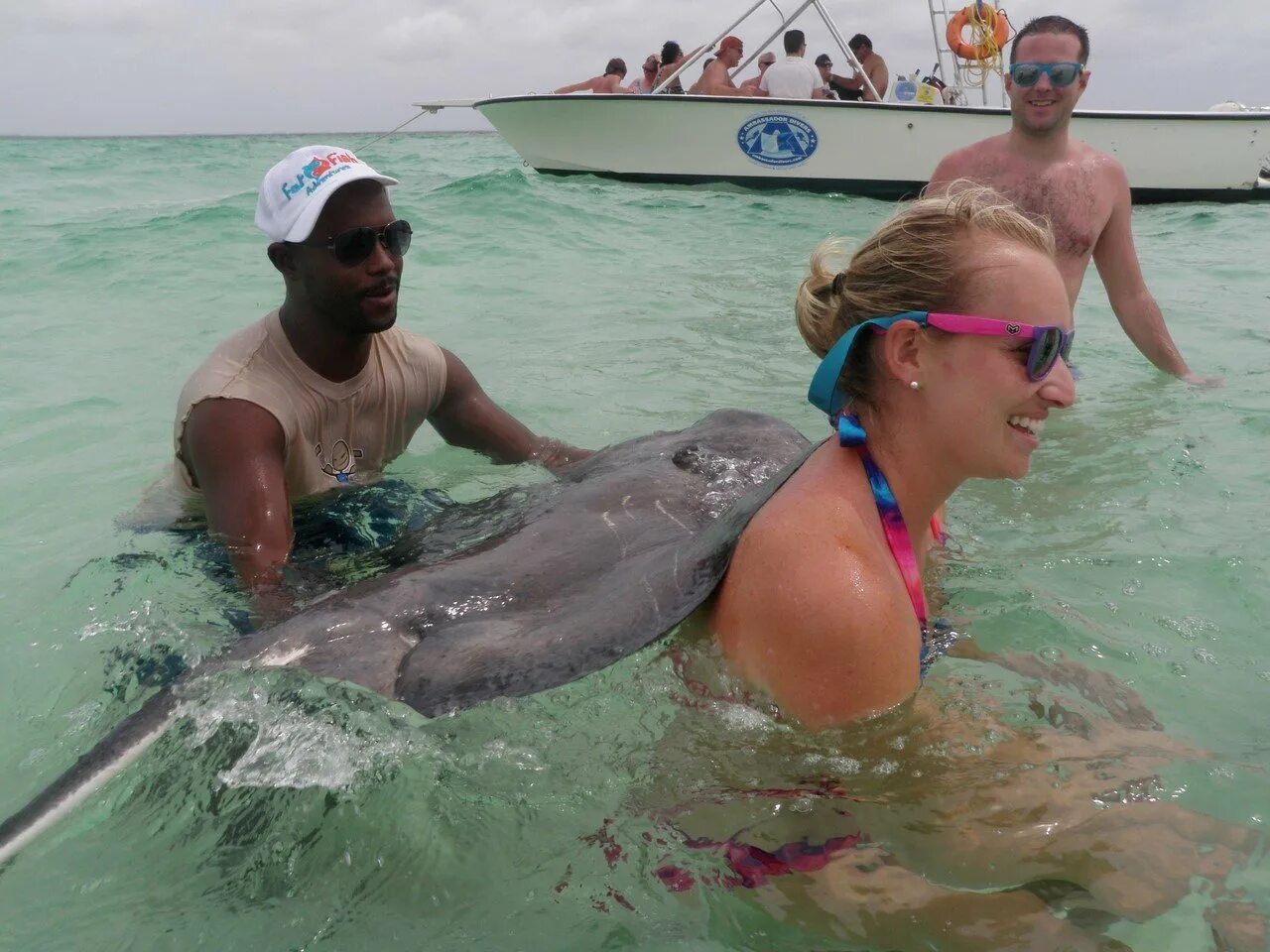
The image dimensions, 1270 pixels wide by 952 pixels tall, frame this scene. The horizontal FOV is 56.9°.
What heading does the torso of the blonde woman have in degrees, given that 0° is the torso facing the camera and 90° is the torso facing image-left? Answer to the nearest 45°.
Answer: approximately 270°

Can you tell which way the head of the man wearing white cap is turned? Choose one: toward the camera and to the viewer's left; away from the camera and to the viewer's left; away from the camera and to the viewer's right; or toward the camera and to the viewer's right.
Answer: toward the camera and to the viewer's right

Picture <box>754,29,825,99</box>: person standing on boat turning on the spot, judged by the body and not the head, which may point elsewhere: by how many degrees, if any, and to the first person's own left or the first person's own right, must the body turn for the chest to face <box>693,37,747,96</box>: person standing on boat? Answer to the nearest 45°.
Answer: approximately 45° to the first person's own left

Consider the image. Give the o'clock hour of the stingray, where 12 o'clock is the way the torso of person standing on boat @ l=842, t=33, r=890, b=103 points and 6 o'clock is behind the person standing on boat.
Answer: The stingray is roughly at 9 o'clock from the person standing on boat.

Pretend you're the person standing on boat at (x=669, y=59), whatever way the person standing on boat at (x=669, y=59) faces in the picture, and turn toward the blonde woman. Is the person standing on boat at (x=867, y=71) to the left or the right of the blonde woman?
left

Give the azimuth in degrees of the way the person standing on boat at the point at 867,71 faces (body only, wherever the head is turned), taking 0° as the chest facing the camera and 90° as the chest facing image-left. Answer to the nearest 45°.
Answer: approximately 90°

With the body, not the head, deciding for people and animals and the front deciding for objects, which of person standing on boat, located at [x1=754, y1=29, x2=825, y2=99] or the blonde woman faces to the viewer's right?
the blonde woman

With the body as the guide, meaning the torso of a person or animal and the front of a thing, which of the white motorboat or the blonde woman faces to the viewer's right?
the blonde woman

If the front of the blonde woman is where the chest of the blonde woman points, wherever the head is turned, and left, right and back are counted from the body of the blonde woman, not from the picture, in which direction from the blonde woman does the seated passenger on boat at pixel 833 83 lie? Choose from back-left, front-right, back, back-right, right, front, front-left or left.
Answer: left

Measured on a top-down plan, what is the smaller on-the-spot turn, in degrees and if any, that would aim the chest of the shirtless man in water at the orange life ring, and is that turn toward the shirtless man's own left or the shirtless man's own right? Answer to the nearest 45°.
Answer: approximately 180°

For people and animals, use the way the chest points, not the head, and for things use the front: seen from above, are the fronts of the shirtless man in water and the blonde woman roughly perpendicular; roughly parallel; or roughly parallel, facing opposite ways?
roughly perpendicular

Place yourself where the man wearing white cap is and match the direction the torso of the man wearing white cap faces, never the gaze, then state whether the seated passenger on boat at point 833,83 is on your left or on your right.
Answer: on your left

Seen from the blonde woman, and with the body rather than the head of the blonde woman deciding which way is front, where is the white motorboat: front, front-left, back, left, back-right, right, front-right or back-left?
left
